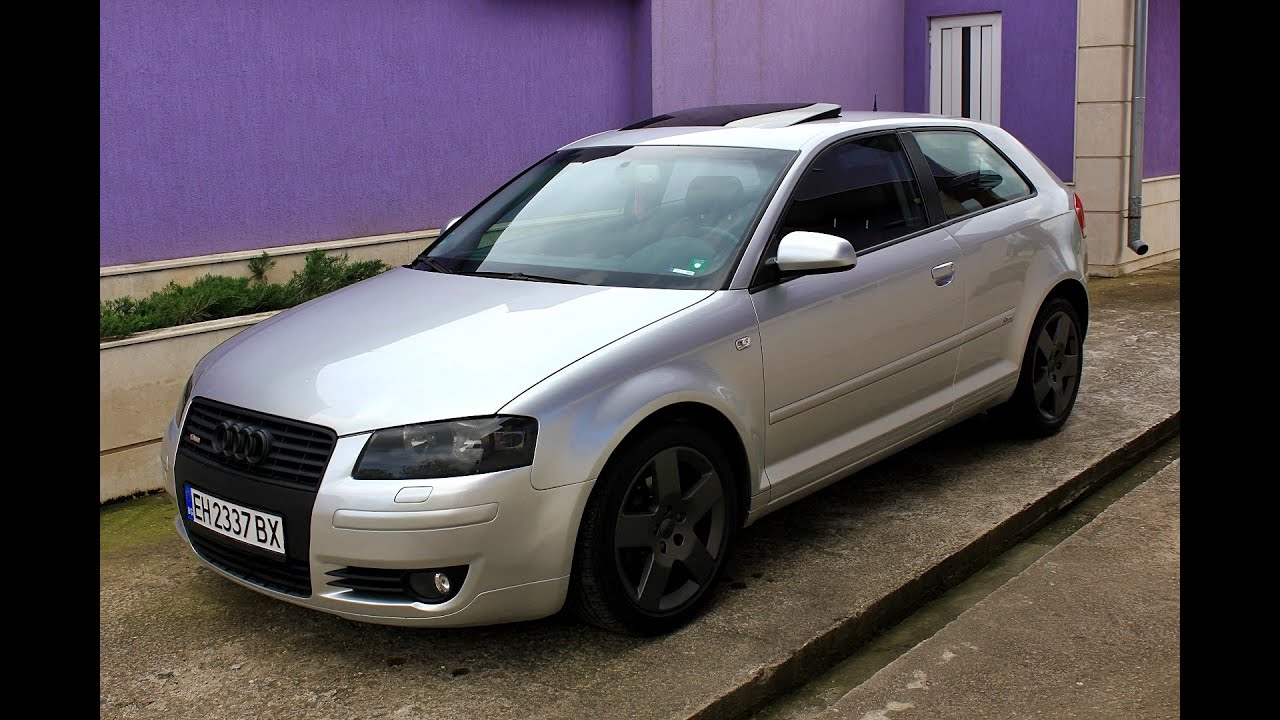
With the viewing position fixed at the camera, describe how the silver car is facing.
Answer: facing the viewer and to the left of the viewer

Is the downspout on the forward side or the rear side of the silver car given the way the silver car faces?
on the rear side

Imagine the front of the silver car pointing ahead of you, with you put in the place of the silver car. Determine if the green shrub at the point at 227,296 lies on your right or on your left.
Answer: on your right
